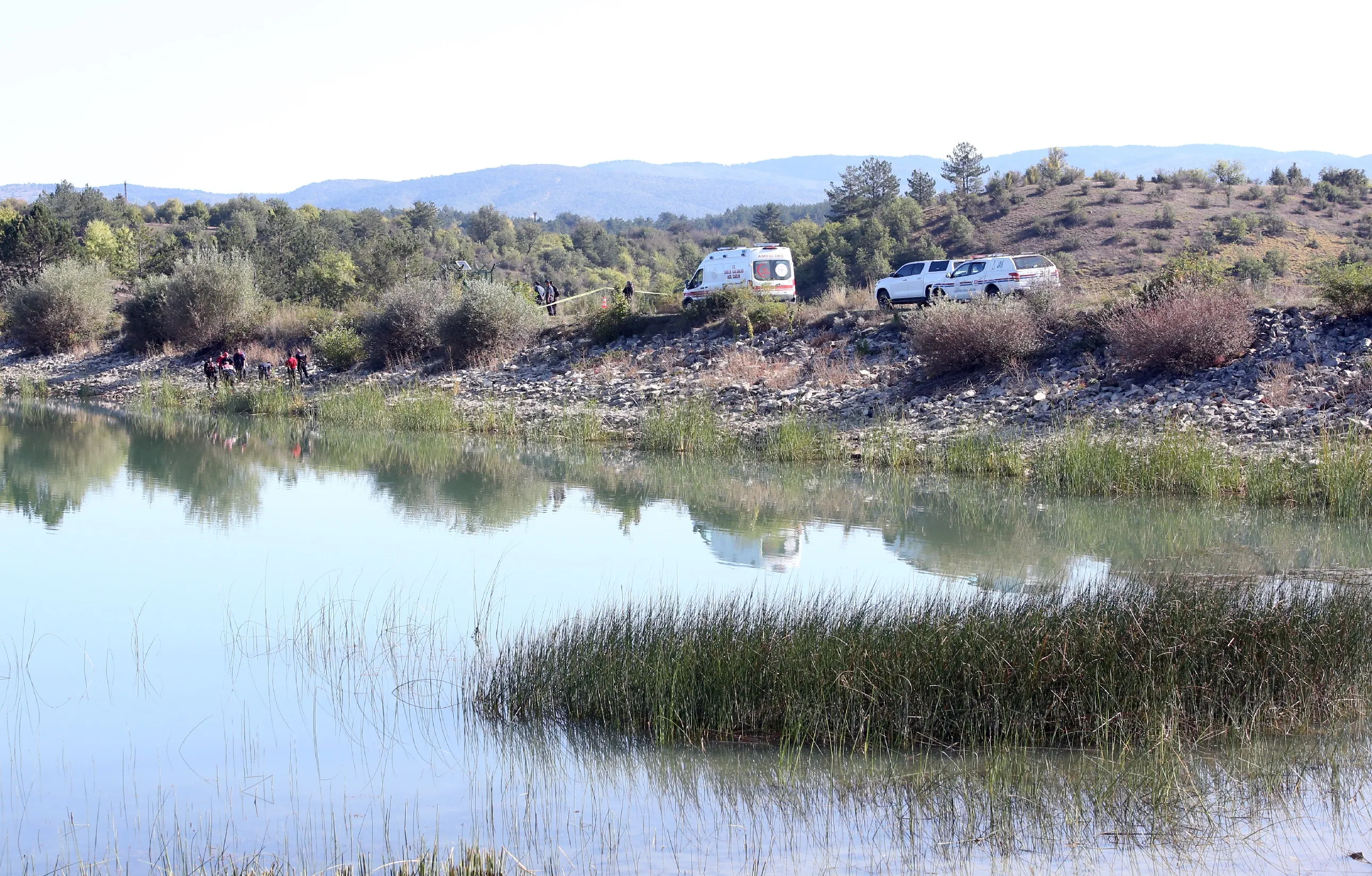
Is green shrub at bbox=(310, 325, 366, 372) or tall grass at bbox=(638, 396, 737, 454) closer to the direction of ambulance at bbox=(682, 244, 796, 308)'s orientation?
the green shrub

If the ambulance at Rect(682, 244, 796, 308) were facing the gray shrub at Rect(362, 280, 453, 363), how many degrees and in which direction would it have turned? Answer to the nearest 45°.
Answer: approximately 45° to its left

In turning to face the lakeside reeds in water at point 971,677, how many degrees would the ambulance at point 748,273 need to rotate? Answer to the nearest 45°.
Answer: approximately 135° to its left

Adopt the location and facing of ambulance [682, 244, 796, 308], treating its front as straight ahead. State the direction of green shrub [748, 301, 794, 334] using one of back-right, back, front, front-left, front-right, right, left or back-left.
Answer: back-left

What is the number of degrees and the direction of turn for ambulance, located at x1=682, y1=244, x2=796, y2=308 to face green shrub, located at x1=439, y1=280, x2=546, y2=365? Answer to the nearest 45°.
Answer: approximately 45° to its left

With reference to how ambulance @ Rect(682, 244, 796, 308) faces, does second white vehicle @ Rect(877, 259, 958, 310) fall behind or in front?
behind

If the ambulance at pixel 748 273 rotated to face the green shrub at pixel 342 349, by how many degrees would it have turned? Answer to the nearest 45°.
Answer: approximately 45° to its left

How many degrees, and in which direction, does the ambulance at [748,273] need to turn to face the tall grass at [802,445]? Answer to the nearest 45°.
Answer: approximately 135° to its left

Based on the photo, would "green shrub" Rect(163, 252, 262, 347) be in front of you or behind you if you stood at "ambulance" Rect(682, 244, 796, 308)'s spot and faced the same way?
in front

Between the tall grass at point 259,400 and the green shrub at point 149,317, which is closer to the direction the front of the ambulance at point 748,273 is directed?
the green shrub

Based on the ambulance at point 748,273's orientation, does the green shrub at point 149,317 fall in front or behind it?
in front

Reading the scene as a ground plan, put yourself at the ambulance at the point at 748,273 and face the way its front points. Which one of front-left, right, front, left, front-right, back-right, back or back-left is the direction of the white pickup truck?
back

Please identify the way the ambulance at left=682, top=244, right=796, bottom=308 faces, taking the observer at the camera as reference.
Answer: facing away from the viewer and to the left of the viewer

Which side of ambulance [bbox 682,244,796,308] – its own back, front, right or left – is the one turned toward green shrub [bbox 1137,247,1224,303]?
back

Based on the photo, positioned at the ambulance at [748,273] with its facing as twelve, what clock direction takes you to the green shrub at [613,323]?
The green shrub is roughly at 10 o'clock from the ambulance.
